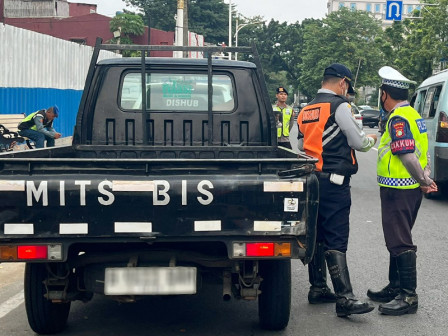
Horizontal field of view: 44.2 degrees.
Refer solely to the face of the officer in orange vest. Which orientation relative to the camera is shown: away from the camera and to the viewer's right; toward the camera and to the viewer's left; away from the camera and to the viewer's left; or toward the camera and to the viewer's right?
away from the camera and to the viewer's right

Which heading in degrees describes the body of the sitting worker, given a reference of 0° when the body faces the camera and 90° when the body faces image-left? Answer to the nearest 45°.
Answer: approximately 270°

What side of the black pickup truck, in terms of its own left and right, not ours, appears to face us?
back

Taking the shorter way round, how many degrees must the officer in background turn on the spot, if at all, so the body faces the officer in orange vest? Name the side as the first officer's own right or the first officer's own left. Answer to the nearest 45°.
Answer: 0° — they already face them

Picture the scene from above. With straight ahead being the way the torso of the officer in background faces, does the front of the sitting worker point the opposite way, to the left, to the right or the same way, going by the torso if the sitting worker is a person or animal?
to the left

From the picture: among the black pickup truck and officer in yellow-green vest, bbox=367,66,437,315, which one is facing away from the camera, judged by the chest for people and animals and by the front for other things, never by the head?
the black pickup truck

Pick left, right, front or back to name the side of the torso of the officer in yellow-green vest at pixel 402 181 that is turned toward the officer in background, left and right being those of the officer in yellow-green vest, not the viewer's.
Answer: right

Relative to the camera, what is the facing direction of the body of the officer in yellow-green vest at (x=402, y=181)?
to the viewer's left

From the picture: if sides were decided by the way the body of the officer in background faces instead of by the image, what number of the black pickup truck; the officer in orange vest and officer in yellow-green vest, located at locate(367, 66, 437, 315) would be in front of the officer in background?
3
